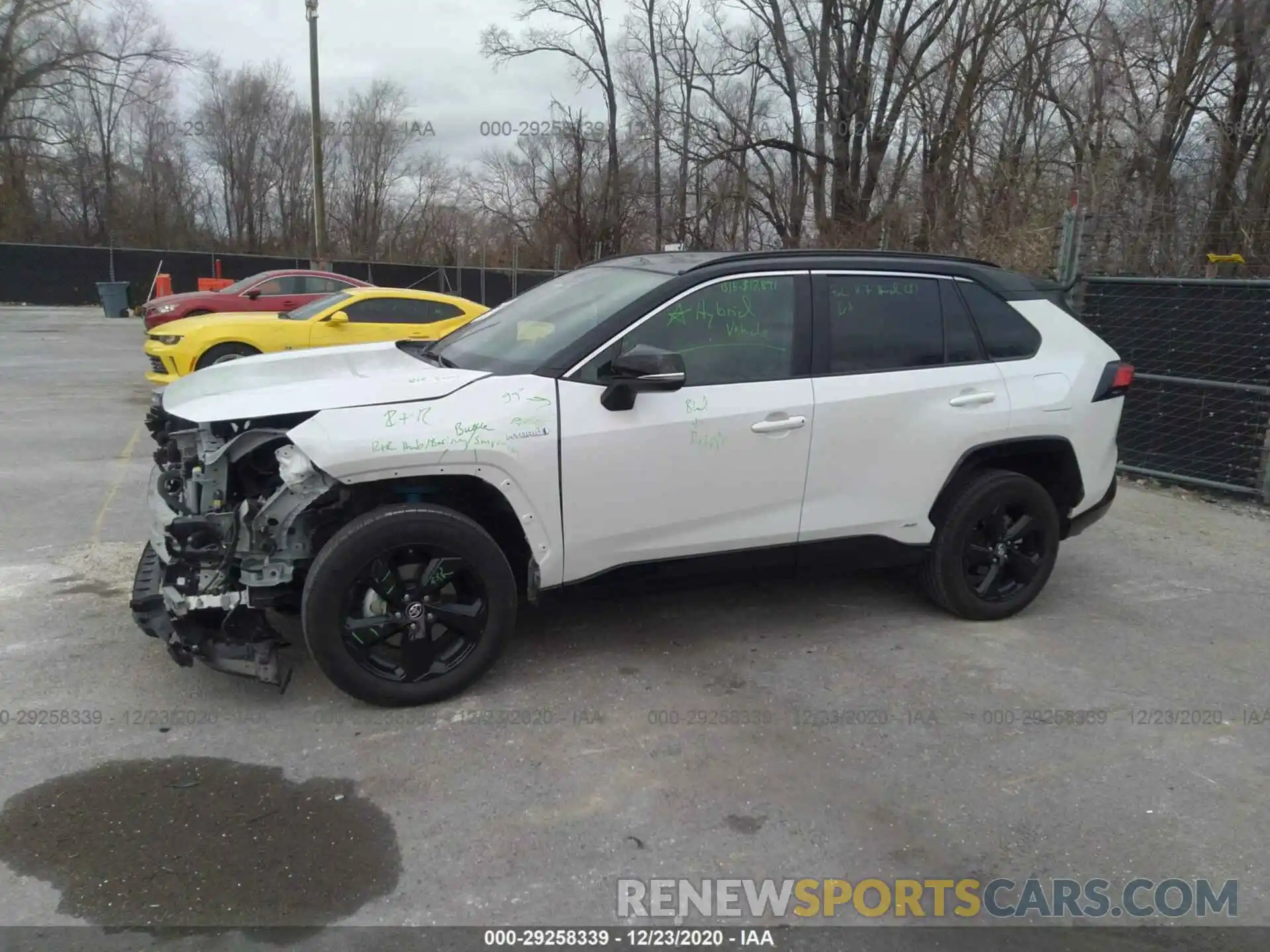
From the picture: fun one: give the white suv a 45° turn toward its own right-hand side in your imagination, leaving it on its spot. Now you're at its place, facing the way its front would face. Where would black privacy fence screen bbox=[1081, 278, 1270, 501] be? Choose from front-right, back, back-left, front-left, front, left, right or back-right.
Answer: back-right

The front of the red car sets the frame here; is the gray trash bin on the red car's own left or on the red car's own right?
on the red car's own right

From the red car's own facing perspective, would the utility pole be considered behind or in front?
behind

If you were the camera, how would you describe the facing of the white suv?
facing the viewer and to the left of the viewer

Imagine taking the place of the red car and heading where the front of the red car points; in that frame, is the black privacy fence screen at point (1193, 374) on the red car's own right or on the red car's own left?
on the red car's own left

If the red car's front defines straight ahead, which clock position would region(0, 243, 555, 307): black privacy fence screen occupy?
The black privacy fence screen is roughly at 4 o'clock from the red car.

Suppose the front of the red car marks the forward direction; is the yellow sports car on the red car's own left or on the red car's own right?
on the red car's own left

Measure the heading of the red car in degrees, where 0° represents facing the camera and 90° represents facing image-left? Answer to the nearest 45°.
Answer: approximately 45°

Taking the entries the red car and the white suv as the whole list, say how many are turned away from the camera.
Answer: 0
